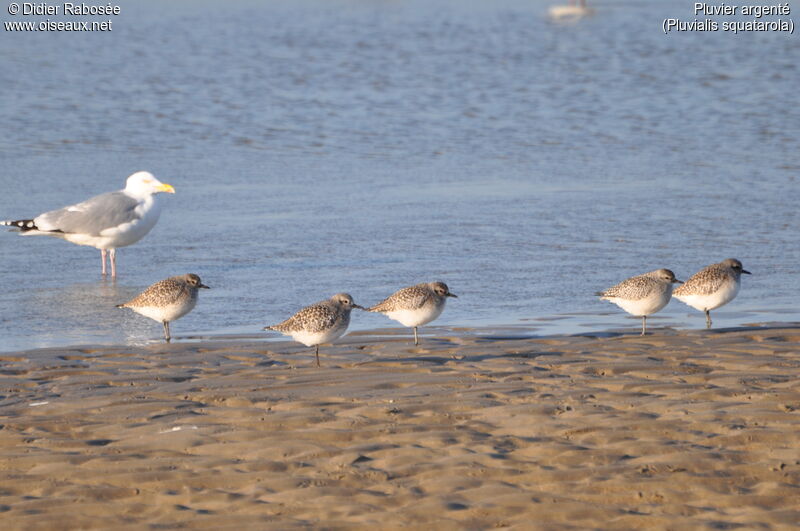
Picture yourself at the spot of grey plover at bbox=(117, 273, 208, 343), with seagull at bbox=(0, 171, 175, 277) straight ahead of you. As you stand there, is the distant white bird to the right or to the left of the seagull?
right

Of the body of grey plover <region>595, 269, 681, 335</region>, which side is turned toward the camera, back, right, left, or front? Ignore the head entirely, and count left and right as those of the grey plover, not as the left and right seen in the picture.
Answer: right

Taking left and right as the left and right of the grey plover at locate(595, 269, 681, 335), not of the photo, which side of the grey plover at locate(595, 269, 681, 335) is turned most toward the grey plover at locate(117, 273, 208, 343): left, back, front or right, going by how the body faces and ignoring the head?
back

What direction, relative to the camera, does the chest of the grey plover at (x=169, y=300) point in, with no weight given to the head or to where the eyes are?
to the viewer's right

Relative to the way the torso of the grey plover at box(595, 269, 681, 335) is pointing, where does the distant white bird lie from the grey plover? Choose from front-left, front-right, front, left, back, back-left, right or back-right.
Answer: left

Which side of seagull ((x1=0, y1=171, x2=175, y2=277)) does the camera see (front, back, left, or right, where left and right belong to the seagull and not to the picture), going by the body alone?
right

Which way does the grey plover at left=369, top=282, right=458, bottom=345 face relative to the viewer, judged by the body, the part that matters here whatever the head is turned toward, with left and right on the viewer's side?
facing to the right of the viewer

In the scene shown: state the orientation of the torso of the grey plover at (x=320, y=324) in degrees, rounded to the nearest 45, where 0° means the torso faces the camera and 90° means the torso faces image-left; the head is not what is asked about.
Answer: approximately 270°
